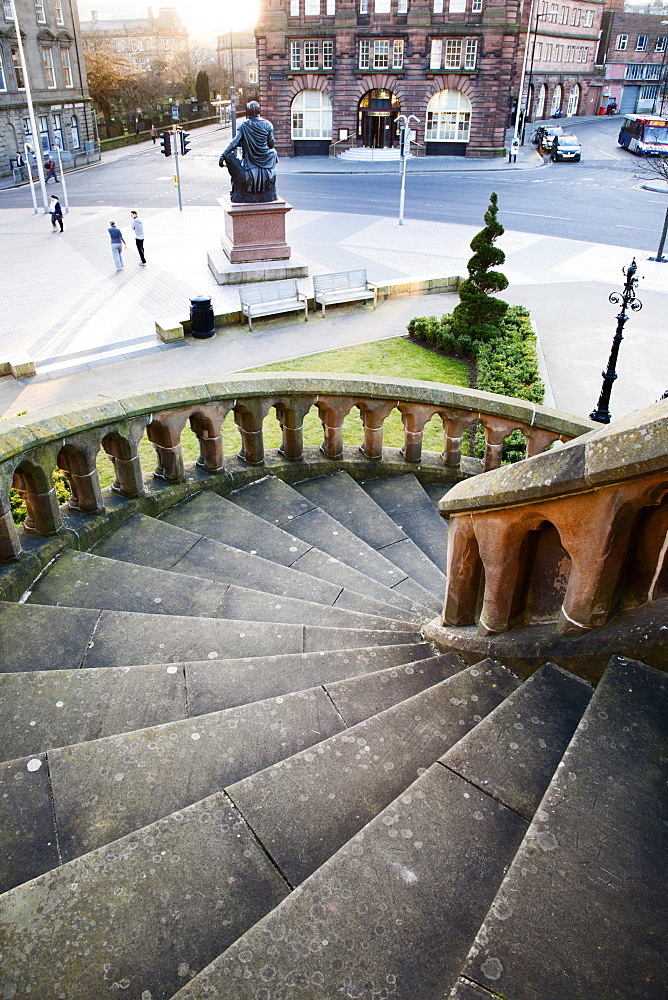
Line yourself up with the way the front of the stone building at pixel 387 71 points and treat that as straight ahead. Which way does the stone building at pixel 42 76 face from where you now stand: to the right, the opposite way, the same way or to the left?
to the left

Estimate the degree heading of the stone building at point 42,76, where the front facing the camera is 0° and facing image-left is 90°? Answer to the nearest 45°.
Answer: approximately 315°

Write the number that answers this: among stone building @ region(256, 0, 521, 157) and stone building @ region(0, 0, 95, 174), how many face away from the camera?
0

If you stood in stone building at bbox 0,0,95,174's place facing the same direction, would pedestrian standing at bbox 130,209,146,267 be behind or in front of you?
in front

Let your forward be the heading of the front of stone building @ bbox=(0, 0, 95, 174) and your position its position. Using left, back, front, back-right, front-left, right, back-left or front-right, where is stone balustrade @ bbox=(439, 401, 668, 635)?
front-right

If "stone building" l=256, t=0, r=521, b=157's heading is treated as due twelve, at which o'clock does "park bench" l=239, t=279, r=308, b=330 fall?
The park bench is roughly at 12 o'clock from the stone building.

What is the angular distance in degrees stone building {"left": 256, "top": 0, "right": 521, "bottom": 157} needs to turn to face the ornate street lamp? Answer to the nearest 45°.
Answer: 0° — it already faces it

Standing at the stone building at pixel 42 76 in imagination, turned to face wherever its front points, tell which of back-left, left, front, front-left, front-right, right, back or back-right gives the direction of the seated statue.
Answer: front-right

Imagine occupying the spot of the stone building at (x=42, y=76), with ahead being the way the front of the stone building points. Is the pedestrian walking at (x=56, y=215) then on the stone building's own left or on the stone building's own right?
on the stone building's own right

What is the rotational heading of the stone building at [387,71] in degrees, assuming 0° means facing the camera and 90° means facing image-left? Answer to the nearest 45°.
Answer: approximately 0°
